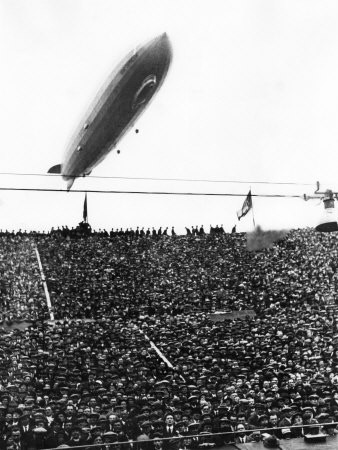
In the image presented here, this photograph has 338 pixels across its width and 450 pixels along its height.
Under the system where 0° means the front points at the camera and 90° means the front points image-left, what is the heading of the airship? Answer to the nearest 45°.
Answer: approximately 315°

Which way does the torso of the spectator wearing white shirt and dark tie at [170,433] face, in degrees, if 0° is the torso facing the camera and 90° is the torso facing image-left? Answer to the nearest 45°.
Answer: approximately 0°
